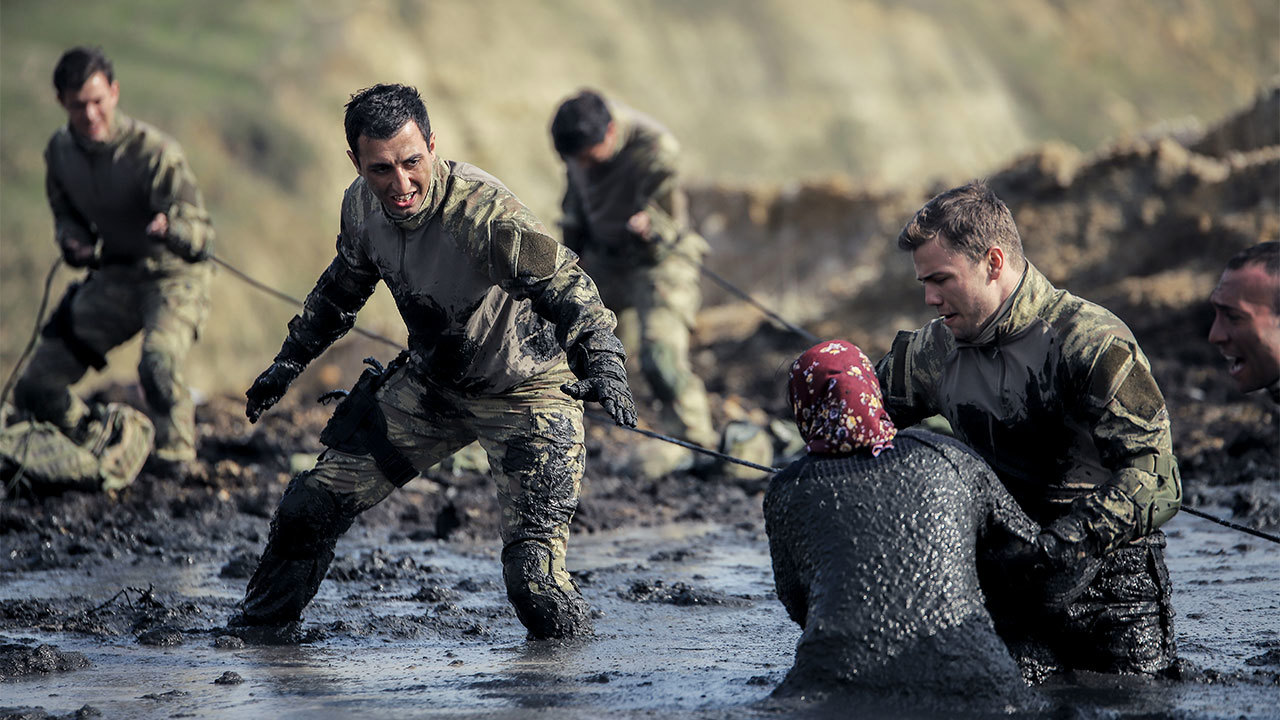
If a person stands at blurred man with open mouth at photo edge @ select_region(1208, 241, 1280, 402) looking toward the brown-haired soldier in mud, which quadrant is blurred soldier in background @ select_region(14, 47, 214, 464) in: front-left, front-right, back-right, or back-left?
front-right

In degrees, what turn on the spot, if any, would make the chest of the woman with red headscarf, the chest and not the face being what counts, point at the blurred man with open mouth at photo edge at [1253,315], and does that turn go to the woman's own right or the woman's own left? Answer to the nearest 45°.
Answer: approximately 45° to the woman's own right

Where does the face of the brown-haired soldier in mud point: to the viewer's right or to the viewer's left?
to the viewer's left

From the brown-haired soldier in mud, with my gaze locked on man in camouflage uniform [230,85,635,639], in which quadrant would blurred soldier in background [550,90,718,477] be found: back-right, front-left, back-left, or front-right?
front-right

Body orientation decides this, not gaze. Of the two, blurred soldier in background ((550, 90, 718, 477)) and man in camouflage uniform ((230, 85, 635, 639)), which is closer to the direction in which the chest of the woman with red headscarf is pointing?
the blurred soldier in background

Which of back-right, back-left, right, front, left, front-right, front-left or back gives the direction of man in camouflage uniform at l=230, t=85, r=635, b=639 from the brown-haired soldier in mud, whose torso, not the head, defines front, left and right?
front-right

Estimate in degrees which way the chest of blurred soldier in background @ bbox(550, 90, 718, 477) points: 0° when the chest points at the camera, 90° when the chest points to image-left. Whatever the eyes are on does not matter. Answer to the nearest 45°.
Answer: approximately 45°

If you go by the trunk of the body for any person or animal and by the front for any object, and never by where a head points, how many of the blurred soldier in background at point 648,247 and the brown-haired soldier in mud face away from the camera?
0

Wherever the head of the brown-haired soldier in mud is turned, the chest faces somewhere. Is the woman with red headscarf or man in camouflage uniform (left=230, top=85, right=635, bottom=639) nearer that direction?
the woman with red headscarf

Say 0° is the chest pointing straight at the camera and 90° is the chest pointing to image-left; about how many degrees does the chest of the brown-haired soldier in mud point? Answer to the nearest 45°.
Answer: approximately 45°

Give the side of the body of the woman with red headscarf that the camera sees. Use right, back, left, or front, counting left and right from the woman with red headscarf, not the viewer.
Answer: back

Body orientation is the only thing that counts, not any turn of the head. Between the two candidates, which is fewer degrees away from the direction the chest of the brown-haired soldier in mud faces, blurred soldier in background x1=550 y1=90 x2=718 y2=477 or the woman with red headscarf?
the woman with red headscarf
